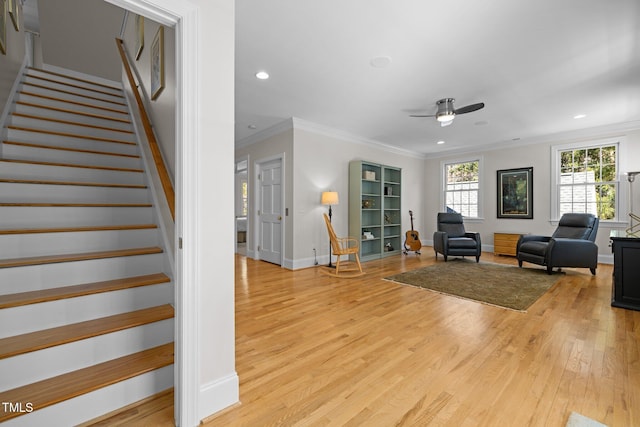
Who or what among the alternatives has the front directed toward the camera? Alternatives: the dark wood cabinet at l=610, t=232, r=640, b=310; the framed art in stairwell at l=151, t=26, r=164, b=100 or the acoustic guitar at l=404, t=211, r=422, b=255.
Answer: the acoustic guitar

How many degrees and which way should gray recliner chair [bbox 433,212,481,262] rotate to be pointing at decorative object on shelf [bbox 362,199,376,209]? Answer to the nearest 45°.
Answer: approximately 135° to its right

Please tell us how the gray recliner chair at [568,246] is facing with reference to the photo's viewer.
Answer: facing the viewer and to the left of the viewer

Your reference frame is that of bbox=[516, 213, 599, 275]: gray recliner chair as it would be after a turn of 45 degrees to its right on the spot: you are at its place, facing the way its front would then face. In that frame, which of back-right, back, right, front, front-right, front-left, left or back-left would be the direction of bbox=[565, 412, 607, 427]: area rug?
left

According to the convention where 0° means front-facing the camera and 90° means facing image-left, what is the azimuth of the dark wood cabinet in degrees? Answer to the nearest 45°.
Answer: approximately 90°

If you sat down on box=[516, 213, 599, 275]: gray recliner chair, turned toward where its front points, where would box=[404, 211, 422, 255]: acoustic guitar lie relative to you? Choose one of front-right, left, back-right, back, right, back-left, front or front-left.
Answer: front-right

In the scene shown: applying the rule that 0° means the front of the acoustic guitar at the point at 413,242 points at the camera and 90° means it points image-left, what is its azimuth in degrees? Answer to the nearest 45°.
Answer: approximately 0°

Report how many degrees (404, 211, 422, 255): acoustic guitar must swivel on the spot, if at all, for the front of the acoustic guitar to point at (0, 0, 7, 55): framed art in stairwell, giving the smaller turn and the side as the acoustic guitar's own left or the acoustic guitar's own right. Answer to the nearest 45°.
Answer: approximately 45° to the acoustic guitar's own right

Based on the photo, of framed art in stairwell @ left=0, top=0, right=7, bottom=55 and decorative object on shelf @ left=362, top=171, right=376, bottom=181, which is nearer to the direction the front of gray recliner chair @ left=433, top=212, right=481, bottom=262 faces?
the framed art in stairwell

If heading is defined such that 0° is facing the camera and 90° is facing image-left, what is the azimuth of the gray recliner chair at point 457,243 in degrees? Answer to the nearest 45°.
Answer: approximately 315°
